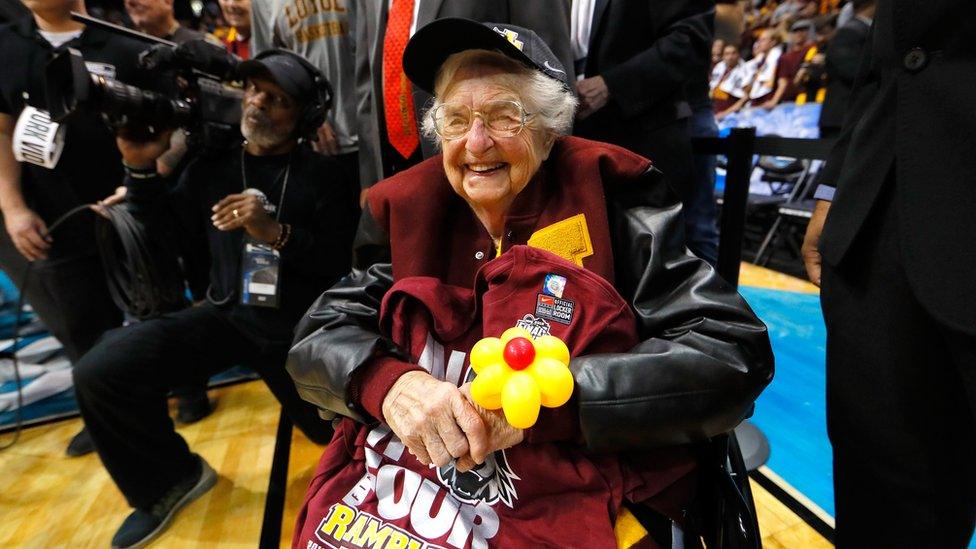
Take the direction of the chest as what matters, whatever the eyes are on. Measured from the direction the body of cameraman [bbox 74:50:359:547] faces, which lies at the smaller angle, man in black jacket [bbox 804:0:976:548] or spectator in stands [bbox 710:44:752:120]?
the man in black jacket

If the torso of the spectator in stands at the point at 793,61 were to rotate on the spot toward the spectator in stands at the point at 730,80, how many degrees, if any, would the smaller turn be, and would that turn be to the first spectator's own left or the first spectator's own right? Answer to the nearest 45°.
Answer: approximately 45° to the first spectator's own right

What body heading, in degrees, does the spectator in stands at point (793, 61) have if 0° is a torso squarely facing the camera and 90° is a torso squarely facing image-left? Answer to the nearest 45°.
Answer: approximately 45°

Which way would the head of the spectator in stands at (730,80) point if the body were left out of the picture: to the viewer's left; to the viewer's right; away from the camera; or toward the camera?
toward the camera

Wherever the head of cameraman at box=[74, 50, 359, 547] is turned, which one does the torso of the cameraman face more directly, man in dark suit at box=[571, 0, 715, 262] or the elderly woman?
the elderly woman

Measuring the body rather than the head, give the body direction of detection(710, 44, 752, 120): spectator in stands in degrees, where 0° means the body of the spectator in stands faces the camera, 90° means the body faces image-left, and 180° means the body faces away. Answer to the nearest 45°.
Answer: approximately 45°

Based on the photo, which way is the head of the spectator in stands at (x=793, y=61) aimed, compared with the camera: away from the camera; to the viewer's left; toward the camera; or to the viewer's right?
toward the camera

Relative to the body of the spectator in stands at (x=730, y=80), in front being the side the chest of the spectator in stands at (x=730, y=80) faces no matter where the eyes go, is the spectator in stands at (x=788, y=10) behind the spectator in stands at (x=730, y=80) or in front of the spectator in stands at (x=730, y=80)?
behind

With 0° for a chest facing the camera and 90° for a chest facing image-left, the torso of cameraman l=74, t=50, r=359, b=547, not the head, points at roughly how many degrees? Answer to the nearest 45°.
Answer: approximately 45°

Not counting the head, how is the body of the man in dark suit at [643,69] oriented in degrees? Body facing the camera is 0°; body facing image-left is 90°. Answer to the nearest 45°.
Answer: approximately 45°
